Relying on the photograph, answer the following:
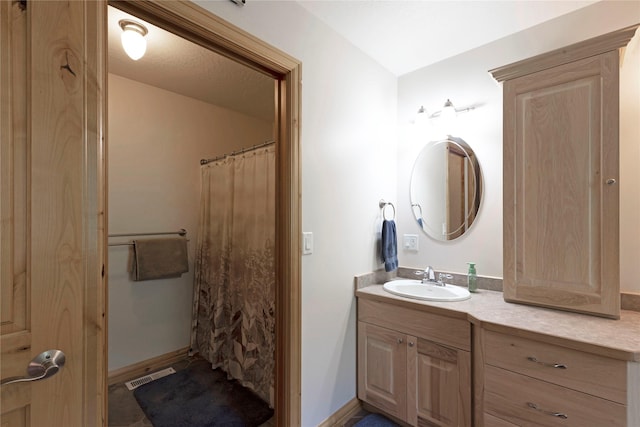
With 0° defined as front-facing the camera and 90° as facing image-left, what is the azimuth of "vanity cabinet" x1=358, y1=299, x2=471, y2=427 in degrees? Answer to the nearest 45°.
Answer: approximately 45°

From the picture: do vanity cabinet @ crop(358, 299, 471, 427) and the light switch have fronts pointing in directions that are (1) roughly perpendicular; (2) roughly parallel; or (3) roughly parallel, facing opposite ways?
roughly perpendicular

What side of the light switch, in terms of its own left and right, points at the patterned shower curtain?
back

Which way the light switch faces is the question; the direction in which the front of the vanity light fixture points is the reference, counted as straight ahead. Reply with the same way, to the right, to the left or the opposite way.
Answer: to the left

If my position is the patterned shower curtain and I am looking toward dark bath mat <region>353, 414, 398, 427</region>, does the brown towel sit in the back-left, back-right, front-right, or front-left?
back-right

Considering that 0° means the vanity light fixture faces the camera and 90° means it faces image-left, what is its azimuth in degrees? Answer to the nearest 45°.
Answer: approximately 0°

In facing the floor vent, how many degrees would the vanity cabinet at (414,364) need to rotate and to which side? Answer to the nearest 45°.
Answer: approximately 45° to its right

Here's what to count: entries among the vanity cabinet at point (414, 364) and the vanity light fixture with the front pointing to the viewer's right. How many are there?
0

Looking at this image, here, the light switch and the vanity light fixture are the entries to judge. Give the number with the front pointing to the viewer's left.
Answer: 0
